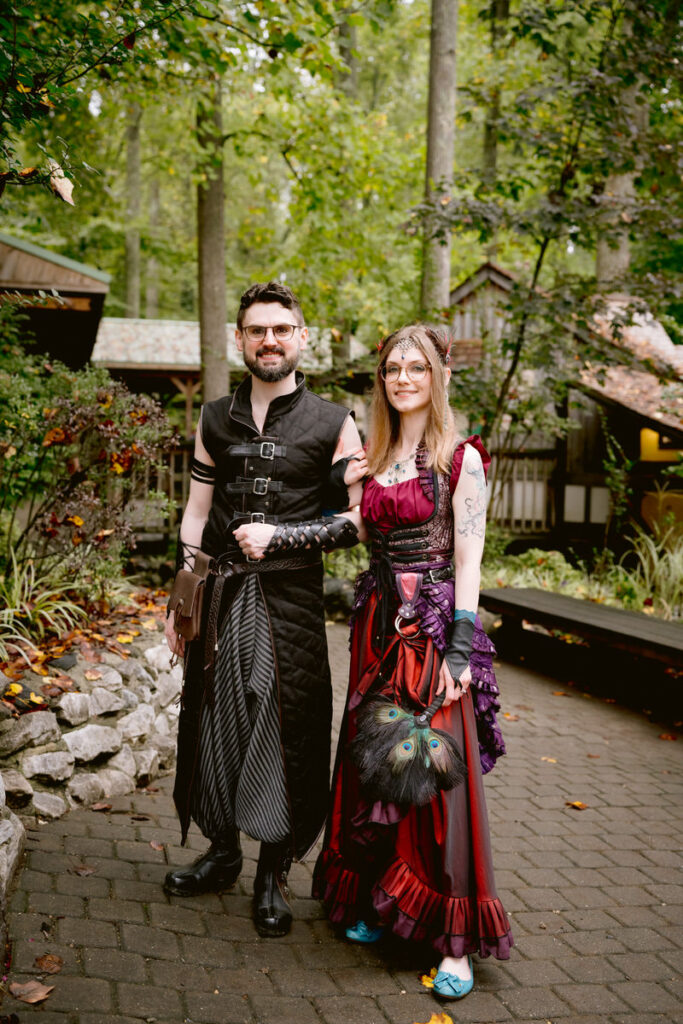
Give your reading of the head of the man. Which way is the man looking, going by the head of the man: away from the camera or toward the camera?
toward the camera

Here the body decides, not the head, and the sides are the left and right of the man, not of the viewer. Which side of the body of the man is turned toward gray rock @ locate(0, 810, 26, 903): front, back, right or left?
right

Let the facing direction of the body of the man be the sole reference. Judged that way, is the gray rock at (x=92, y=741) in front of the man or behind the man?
behind

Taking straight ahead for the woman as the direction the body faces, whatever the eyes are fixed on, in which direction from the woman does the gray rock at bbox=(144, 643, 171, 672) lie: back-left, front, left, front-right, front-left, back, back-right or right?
right

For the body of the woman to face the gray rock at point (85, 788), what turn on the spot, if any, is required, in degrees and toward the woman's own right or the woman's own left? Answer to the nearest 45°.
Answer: approximately 90° to the woman's own right

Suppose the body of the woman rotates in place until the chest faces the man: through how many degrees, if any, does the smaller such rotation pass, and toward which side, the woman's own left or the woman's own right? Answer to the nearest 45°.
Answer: approximately 45° to the woman's own right

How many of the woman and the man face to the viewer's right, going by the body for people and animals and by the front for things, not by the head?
0

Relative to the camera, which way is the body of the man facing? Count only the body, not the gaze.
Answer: toward the camera

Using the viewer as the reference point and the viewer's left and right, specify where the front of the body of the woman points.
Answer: facing the viewer and to the left of the viewer

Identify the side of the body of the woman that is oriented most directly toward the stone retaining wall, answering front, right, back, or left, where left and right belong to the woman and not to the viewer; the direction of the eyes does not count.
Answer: right
